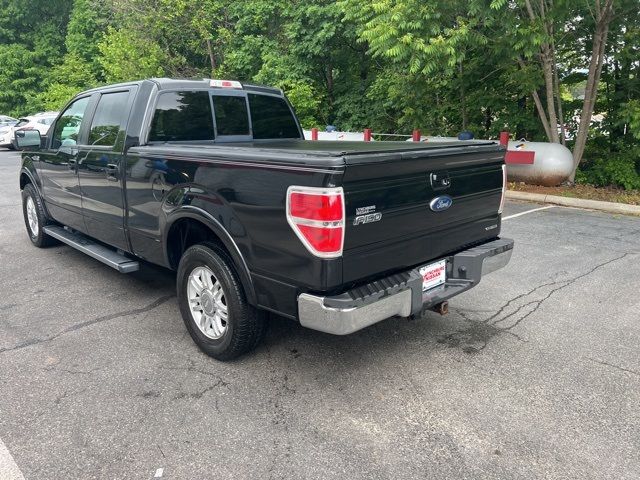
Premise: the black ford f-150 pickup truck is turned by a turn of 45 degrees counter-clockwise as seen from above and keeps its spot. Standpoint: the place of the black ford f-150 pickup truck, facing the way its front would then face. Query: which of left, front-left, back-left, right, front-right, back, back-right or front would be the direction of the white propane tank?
back-right

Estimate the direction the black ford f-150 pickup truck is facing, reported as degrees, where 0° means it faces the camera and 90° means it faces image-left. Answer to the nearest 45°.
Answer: approximately 135°

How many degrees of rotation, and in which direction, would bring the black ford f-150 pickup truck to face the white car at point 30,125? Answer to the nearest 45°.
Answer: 0° — it already faces it
